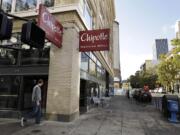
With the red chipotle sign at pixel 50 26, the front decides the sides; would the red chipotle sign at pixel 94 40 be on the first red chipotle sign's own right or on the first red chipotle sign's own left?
on the first red chipotle sign's own left

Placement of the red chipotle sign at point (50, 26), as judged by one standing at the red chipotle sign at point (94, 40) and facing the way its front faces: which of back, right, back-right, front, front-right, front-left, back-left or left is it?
front-right

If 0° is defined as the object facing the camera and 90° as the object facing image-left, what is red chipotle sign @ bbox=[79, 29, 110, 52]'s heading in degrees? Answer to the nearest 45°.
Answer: approximately 0°
